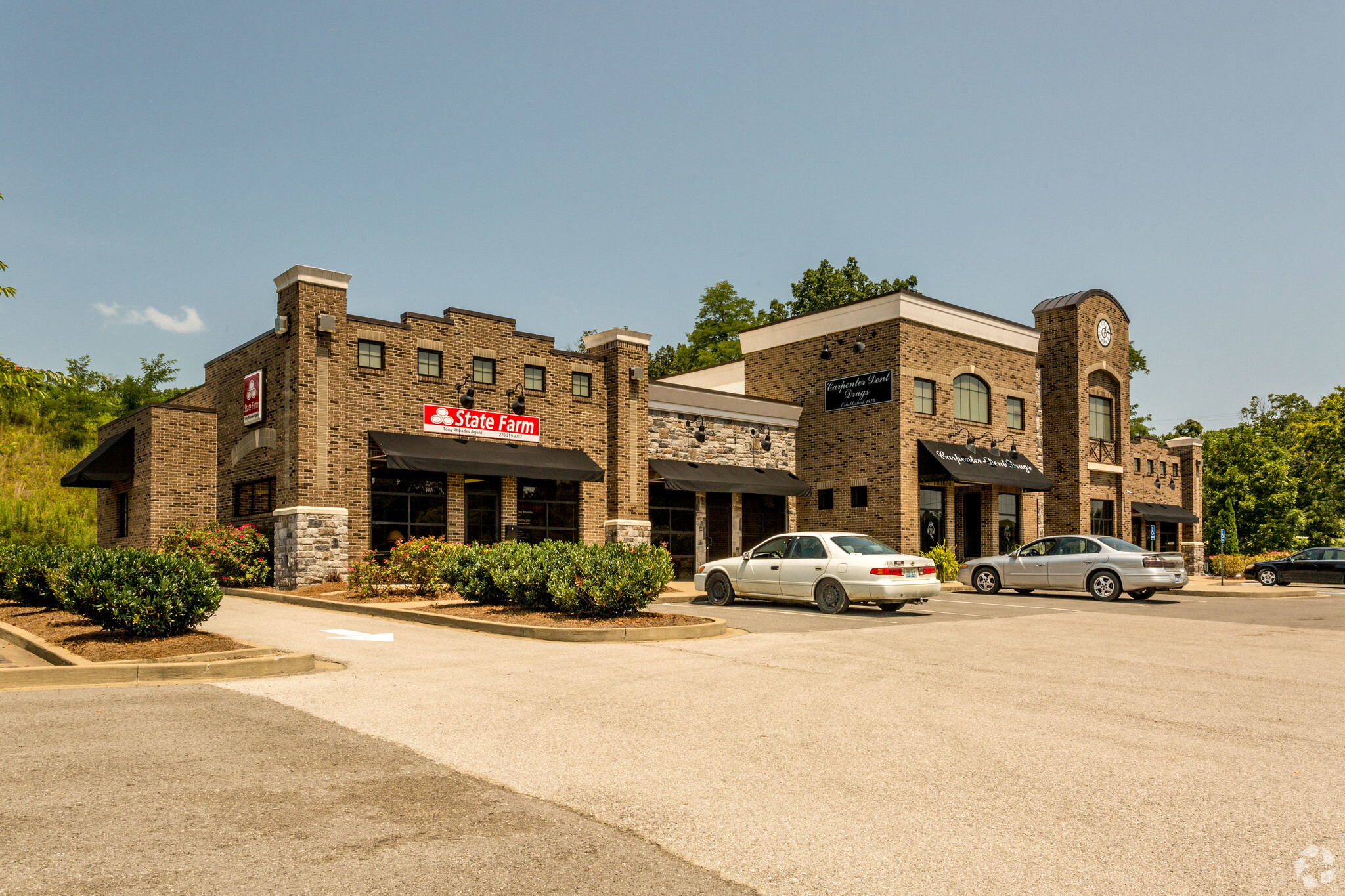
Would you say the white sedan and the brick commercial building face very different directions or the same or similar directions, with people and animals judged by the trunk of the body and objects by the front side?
very different directions

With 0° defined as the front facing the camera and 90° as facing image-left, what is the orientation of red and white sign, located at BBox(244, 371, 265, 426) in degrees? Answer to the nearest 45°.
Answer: approximately 45°

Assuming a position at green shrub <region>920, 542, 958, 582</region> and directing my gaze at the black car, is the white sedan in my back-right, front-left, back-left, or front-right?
back-right

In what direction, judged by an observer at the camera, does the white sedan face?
facing away from the viewer and to the left of the viewer

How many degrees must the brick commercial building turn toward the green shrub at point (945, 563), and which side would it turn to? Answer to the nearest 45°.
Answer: approximately 45° to its left

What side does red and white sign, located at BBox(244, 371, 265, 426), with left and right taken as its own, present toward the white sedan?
left

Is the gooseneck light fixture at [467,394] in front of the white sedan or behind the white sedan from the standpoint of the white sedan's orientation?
in front

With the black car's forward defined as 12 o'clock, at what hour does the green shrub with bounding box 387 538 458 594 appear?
The green shrub is roughly at 10 o'clock from the black car.

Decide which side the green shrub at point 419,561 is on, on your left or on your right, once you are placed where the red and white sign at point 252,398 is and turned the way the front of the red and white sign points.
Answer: on your left
